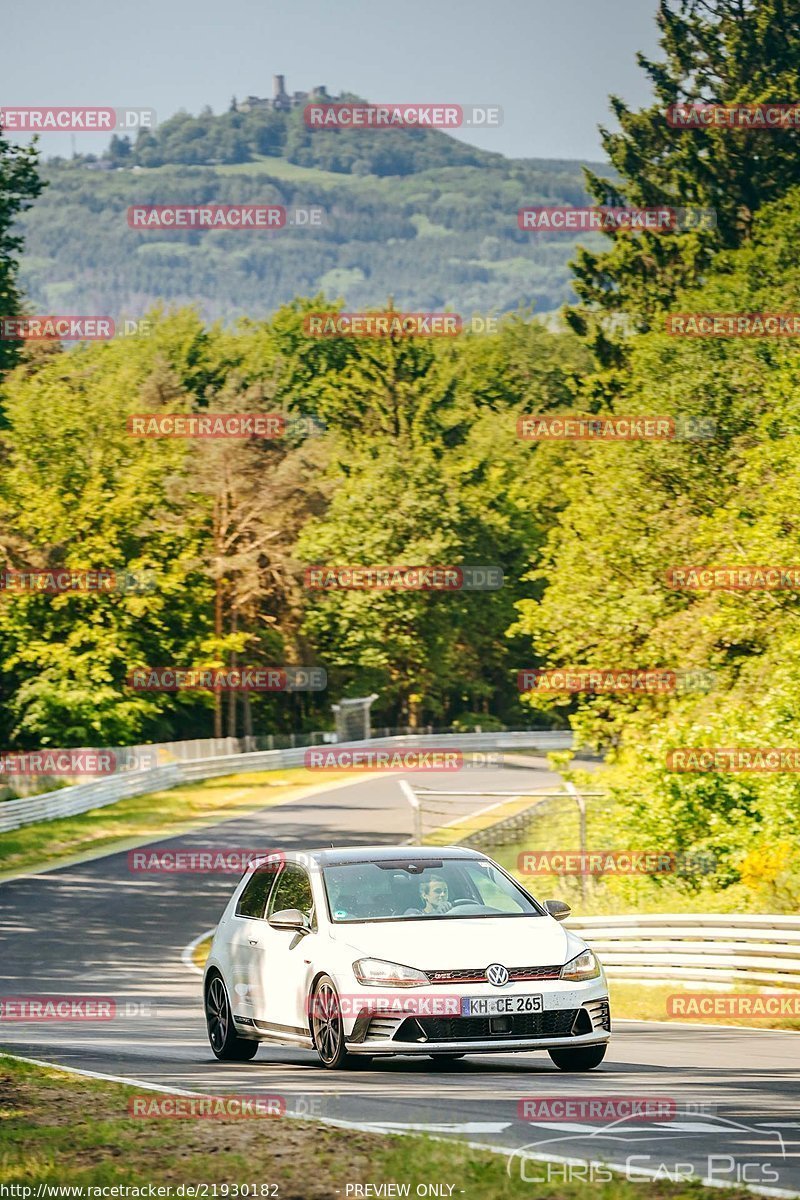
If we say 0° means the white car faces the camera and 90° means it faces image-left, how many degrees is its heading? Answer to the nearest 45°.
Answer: approximately 315°

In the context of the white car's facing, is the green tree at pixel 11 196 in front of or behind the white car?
behind

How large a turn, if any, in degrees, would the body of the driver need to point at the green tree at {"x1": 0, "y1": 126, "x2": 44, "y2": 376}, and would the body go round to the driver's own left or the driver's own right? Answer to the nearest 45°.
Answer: approximately 135° to the driver's own left

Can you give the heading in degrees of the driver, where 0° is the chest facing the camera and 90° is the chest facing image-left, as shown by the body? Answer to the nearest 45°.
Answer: approximately 315°

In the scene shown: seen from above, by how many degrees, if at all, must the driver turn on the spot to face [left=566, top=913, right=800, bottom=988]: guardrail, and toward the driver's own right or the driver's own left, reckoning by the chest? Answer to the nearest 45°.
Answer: approximately 135° to the driver's own left

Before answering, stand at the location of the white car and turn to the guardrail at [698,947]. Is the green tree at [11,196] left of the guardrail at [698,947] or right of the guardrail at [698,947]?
left
